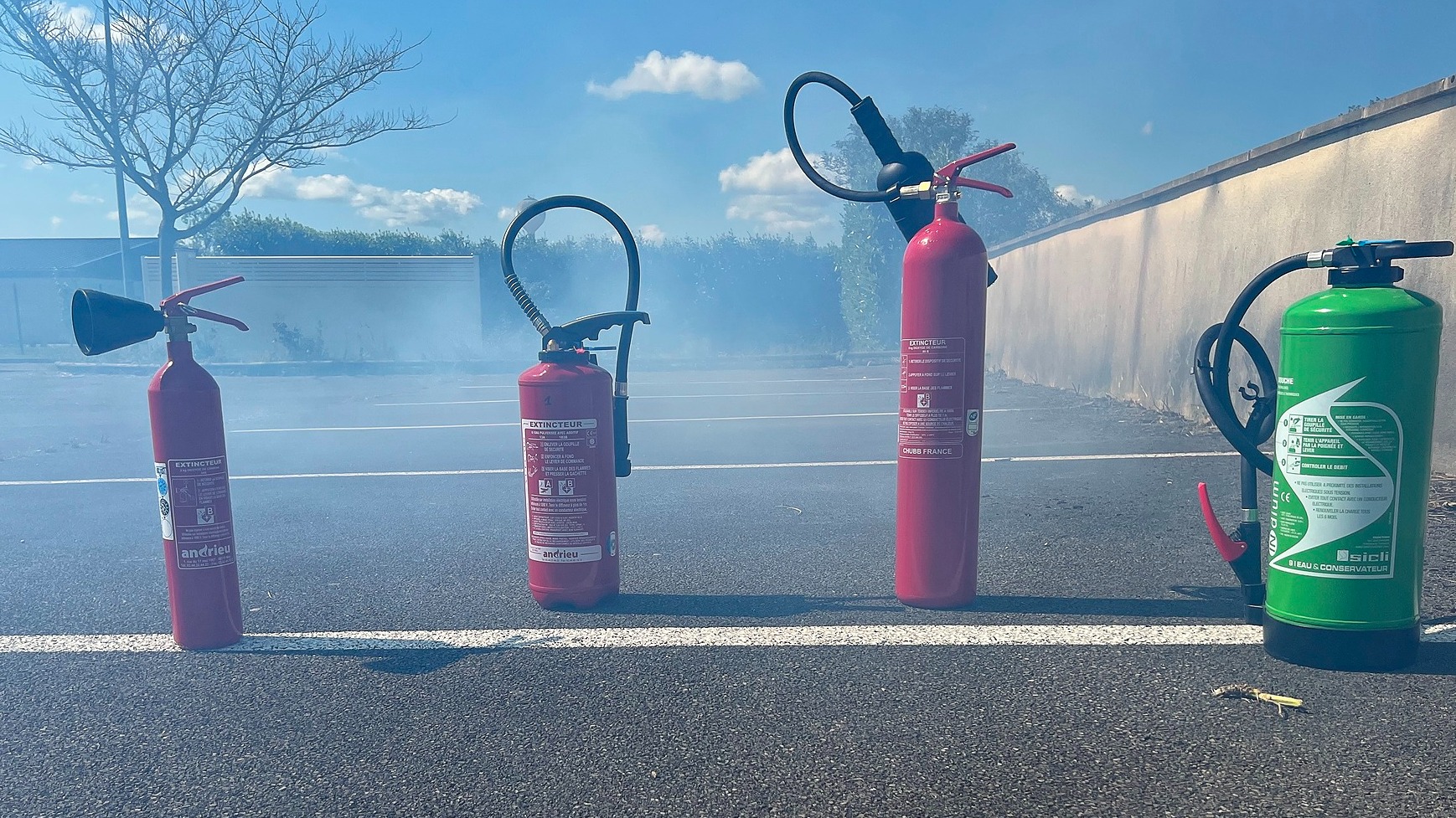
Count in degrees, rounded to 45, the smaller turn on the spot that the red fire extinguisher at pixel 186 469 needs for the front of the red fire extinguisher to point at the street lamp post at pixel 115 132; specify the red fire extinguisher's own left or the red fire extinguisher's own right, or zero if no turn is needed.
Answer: approximately 180°

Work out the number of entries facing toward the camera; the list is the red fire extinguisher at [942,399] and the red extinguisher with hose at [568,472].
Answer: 2

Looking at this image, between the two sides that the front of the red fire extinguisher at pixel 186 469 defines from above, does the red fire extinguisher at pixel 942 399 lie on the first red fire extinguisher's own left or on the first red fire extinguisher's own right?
on the first red fire extinguisher's own left

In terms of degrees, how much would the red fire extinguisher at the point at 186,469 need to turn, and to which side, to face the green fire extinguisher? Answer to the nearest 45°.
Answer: approximately 45° to its left

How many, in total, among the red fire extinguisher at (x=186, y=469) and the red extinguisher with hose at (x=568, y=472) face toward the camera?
2

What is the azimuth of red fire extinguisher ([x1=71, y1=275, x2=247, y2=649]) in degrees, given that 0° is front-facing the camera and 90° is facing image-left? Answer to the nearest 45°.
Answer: approximately 0°

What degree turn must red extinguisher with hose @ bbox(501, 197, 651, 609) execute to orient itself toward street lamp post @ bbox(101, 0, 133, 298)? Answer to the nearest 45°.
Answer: approximately 135° to its right

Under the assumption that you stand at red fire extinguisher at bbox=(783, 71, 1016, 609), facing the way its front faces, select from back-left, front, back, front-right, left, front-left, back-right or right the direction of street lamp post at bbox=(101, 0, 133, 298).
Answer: back-right

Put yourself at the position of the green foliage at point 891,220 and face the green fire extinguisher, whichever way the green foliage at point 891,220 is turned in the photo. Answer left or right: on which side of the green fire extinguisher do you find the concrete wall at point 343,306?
right
